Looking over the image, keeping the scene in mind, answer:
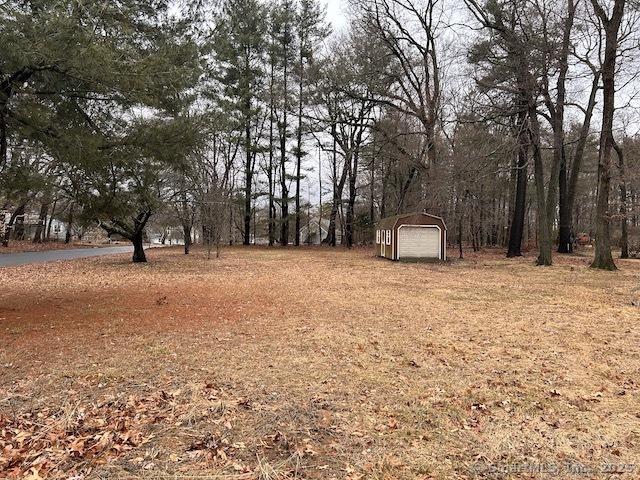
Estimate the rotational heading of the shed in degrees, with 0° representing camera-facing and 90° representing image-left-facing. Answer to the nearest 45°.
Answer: approximately 0°
